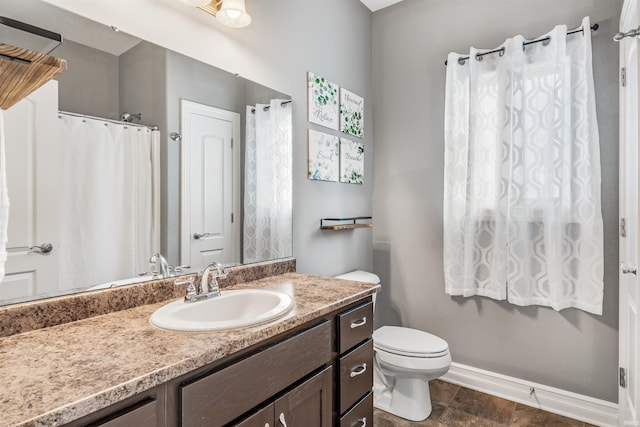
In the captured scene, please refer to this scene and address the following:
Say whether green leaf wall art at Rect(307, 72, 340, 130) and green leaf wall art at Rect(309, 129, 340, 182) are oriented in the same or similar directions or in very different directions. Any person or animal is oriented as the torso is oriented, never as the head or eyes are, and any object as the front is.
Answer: same or similar directions

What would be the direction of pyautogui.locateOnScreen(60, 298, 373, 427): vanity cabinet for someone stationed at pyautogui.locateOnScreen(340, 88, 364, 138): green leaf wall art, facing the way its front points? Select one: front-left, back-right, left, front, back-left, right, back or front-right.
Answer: front-right

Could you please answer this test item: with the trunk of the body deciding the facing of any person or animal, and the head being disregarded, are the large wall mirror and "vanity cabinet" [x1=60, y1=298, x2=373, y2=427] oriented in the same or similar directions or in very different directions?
same or similar directions

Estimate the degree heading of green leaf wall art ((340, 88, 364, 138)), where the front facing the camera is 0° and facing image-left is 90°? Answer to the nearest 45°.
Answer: approximately 315°

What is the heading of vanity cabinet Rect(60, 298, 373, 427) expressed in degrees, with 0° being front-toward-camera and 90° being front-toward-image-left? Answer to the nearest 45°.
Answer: approximately 315°

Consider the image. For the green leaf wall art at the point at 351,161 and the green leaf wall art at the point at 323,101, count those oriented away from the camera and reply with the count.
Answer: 0

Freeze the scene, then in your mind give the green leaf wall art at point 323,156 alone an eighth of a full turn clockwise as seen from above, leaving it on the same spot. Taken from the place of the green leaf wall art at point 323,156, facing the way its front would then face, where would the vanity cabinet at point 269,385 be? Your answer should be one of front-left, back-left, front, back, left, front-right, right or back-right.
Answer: front

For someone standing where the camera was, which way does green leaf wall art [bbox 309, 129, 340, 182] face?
facing the viewer and to the right of the viewer

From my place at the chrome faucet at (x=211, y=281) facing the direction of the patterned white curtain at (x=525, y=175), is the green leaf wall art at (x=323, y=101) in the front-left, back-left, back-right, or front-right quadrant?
front-left

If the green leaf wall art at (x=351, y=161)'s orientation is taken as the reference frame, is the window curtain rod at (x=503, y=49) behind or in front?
in front
